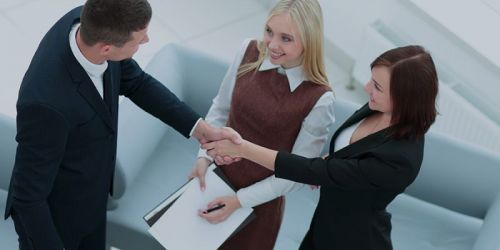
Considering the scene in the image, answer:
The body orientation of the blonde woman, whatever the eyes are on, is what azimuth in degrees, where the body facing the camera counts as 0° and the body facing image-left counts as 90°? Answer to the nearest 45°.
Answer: approximately 45°

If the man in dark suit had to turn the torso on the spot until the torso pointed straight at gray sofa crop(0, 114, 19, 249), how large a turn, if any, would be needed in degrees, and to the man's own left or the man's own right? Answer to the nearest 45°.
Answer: approximately 180°

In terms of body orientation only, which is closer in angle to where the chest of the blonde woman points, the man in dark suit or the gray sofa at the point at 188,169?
the man in dark suit

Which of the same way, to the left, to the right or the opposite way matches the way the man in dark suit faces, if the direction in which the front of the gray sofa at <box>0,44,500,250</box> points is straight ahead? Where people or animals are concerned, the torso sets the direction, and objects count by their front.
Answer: to the left

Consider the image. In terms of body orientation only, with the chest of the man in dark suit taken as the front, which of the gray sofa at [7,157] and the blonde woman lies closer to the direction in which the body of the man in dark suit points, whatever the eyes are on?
the blonde woman

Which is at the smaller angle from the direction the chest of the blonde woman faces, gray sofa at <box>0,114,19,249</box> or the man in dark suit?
the man in dark suit

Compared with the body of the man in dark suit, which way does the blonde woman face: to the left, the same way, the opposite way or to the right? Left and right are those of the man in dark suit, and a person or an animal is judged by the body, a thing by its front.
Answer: to the right
